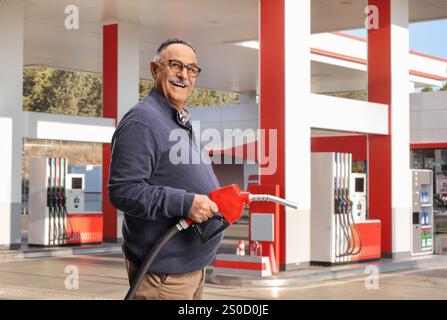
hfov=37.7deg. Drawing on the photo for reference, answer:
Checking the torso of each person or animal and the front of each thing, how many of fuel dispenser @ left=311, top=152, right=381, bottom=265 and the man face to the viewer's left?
0

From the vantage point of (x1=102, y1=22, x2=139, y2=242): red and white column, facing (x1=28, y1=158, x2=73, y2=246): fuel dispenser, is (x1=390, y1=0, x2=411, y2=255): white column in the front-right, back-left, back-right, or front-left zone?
back-left

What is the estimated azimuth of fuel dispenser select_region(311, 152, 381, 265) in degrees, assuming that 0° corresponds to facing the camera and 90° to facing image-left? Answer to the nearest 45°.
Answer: approximately 315°

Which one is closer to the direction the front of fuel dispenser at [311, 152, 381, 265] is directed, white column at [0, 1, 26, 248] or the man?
the man

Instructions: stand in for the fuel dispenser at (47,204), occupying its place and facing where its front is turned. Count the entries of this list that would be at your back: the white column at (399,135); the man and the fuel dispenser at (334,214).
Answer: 0
